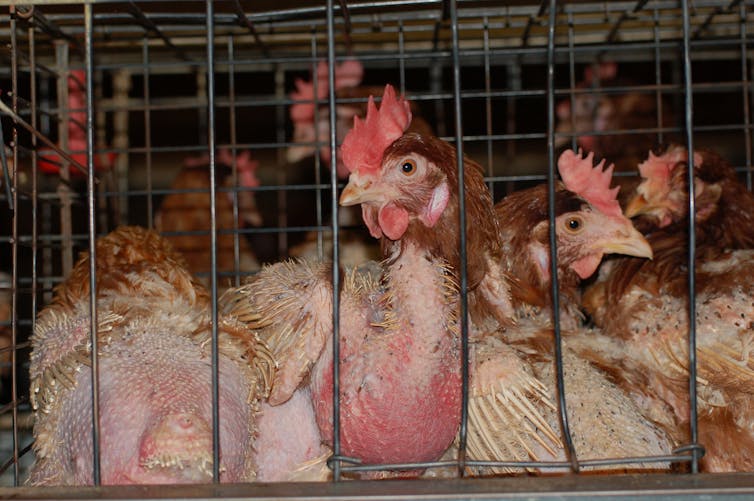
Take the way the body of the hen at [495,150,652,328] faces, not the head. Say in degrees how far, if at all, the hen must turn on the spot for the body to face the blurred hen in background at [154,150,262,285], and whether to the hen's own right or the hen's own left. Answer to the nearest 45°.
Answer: approximately 135° to the hen's own left

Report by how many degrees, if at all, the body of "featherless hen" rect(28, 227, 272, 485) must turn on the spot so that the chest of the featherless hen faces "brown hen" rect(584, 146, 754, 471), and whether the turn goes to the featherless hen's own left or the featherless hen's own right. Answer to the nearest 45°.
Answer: approximately 90° to the featherless hen's own right

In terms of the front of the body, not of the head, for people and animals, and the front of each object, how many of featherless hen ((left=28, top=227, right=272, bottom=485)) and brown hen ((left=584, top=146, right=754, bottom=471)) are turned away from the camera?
1

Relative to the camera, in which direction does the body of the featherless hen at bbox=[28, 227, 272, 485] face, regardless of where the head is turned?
away from the camera

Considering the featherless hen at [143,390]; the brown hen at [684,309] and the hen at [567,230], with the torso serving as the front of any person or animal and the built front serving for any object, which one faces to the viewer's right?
the hen

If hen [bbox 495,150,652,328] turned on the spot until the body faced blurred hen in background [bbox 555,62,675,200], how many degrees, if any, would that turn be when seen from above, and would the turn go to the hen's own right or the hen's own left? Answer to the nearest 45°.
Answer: approximately 90° to the hen's own left

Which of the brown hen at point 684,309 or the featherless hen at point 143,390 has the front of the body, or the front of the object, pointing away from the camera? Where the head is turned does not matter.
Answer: the featherless hen

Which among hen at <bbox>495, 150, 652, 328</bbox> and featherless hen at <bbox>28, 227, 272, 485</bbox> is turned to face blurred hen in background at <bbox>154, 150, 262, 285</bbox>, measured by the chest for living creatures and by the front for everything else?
the featherless hen

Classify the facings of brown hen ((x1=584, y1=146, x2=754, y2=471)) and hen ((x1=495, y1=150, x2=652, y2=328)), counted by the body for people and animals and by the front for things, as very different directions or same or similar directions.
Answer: very different directions

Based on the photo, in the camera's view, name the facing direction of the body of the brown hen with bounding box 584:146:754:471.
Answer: to the viewer's left

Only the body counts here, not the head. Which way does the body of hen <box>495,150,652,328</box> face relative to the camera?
to the viewer's right
